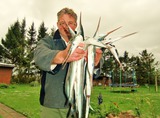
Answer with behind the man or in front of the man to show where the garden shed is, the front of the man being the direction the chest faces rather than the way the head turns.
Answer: behind

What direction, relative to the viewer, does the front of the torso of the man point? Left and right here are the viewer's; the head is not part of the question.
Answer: facing the viewer and to the right of the viewer
